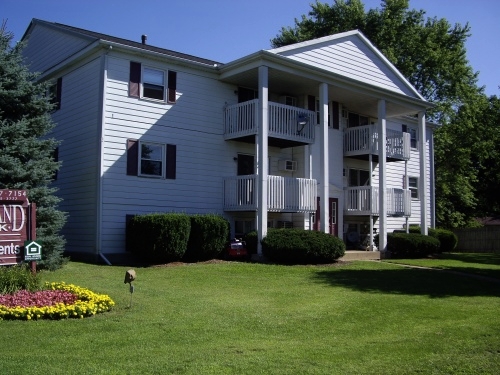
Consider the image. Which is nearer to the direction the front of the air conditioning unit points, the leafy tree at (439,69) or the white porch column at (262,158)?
the white porch column

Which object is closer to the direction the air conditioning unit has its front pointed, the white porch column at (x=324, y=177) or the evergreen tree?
the white porch column

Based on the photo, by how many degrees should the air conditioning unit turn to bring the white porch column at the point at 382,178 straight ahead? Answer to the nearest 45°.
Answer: approximately 45° to its left

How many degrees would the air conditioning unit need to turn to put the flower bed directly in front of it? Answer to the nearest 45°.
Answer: approximately 45° to its right

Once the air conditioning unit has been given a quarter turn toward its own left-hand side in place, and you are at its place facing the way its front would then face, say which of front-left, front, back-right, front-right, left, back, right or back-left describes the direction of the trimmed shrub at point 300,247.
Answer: back-right

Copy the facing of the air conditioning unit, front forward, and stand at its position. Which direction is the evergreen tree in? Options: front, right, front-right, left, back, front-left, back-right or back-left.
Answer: right

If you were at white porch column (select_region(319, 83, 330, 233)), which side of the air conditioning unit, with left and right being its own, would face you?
front

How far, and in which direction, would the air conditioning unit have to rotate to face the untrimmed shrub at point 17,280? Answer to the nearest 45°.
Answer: approximately 90° to its right

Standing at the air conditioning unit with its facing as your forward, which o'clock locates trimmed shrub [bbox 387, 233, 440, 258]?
The trimmed shrub is roughly at 10 o'clock from the air conditioning unit.
